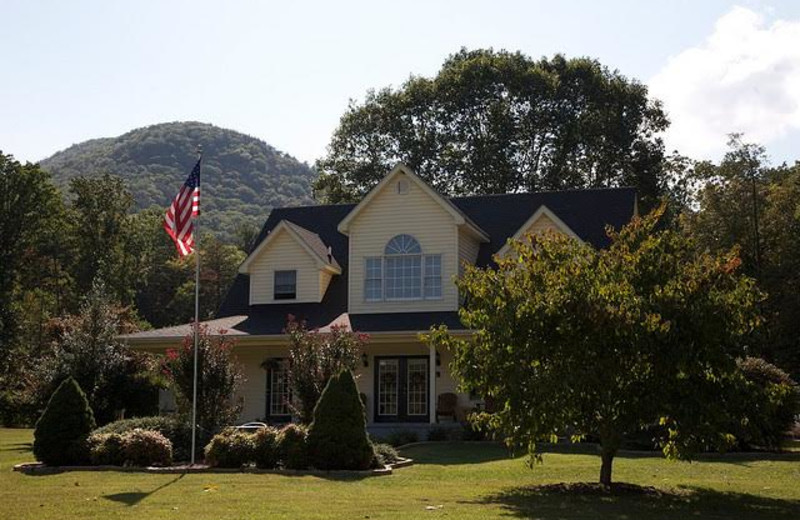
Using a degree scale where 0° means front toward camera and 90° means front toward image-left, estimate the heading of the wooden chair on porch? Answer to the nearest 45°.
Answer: approximately 0°

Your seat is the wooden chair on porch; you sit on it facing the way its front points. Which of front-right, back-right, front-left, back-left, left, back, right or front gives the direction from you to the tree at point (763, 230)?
back-left

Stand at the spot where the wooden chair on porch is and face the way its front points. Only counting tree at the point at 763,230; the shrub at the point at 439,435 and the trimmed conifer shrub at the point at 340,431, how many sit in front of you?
2

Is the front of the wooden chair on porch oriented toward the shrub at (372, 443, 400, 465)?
yes

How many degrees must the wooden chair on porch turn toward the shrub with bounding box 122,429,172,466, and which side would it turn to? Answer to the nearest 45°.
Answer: approximately 45° to its right

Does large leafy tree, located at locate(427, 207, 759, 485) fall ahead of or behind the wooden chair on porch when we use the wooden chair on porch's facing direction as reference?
ahead

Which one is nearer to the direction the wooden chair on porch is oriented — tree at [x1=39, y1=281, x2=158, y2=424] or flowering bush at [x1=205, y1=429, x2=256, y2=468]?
the flowering bush

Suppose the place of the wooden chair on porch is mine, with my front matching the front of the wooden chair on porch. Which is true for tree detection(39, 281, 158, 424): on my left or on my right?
on my right

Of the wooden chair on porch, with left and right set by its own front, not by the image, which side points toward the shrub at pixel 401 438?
front

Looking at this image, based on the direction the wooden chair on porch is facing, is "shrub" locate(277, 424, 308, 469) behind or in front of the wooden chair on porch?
in front

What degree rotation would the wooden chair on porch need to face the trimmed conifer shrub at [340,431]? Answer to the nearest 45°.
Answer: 0° — it already faces it

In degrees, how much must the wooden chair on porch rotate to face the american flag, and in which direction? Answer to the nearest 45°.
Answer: approximately 45° to its right

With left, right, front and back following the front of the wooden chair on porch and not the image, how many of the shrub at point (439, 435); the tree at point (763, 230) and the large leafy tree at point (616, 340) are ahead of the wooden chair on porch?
2
